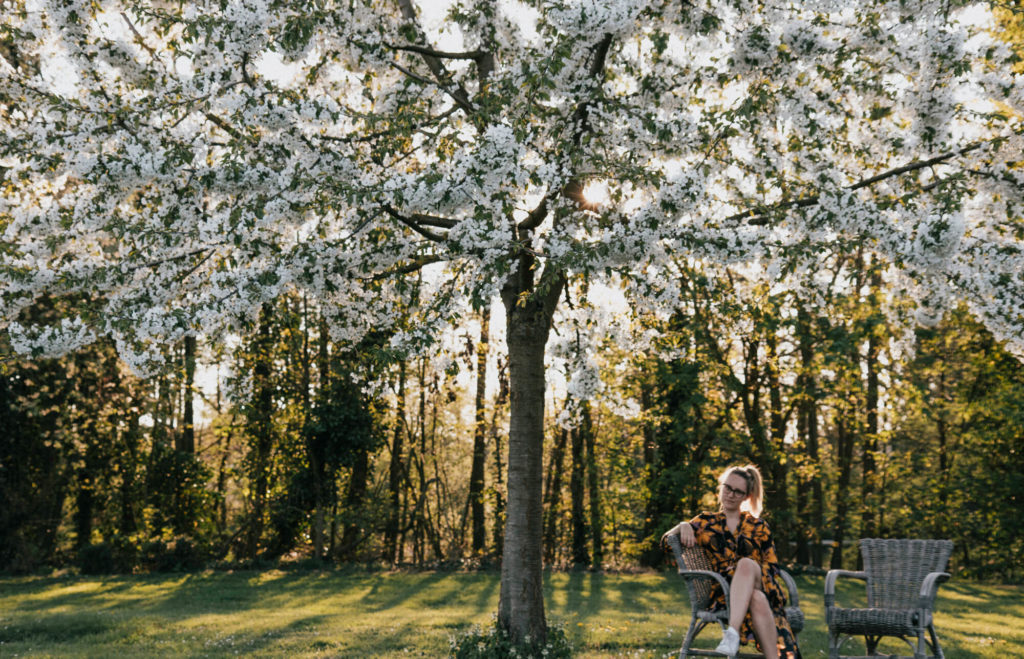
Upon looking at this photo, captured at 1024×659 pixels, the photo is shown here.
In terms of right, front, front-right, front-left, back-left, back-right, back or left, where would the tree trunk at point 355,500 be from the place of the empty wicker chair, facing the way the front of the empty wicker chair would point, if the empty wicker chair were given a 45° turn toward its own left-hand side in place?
back-right

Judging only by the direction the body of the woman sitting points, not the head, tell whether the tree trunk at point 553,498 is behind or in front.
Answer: behind

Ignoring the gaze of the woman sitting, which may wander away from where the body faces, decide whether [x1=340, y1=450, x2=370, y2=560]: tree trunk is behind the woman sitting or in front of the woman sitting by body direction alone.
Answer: behind

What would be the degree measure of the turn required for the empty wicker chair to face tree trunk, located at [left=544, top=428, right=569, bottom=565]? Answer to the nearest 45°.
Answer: approximately 90° to its right

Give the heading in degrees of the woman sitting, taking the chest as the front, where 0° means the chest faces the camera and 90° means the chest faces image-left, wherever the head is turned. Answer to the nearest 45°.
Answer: approximately 0°

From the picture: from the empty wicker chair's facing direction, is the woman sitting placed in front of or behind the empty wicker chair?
in front

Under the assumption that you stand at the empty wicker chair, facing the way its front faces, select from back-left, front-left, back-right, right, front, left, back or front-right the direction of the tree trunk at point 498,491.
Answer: right

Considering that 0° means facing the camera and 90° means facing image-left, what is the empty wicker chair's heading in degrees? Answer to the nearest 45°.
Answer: approximately 45°

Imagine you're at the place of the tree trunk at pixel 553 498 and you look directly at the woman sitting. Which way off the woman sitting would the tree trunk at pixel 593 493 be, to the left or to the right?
left
